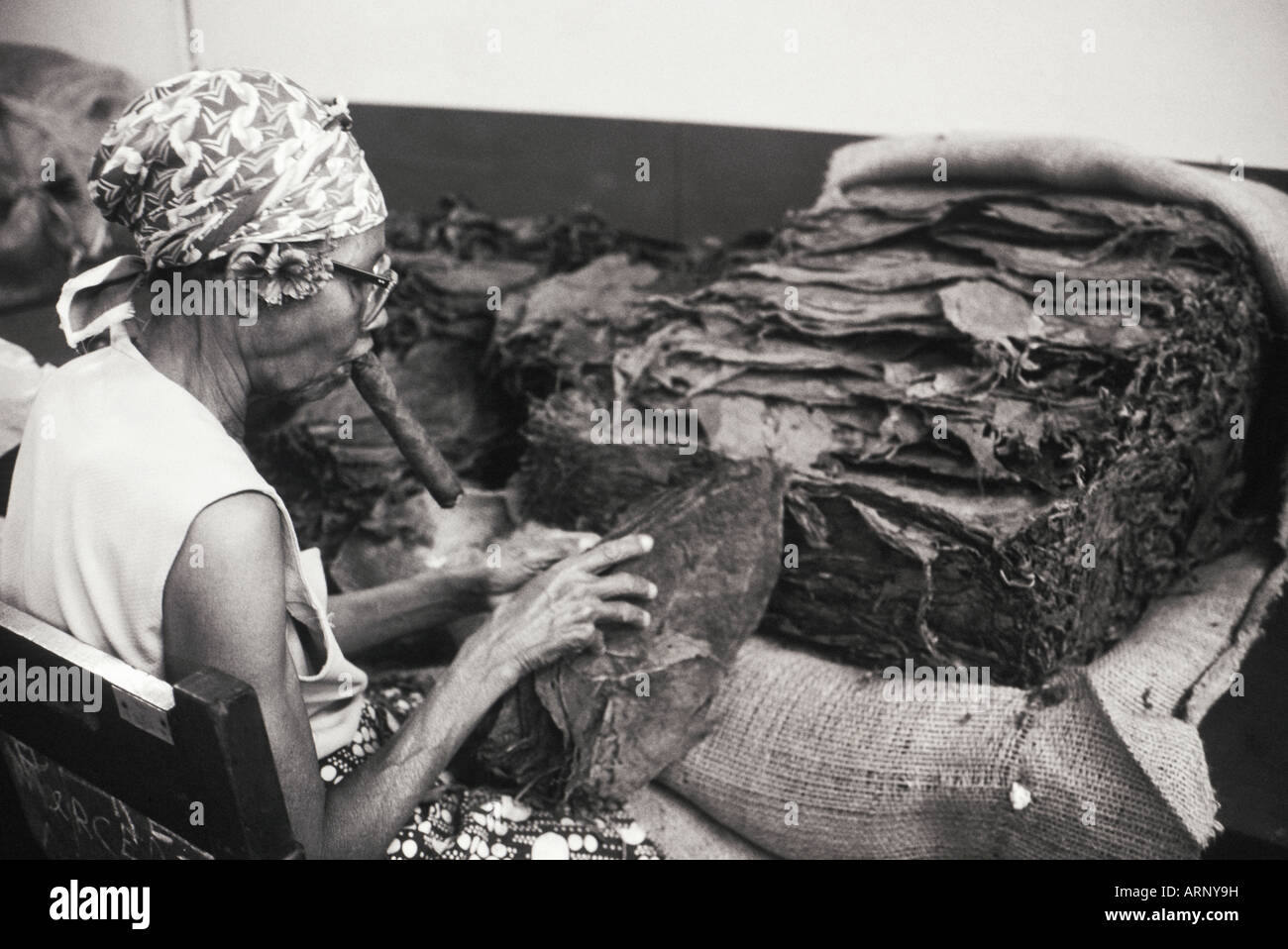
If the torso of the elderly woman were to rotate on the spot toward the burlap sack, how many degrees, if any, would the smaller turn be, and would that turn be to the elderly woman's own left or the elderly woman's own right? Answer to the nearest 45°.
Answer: approximately 45° to the elderly woman's own right

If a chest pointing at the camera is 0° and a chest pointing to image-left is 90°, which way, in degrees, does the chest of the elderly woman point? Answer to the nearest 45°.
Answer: approximately 225°

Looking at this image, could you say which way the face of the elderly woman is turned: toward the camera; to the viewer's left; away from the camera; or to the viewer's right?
to the viewer's right
